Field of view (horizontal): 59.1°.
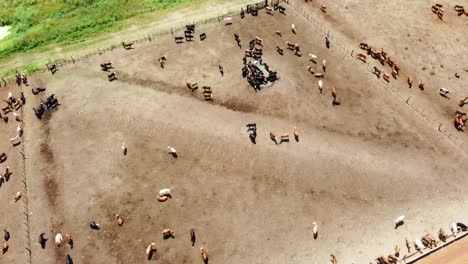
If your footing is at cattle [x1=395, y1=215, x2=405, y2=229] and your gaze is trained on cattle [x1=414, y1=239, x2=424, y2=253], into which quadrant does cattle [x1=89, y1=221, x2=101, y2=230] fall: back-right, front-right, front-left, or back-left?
back-right

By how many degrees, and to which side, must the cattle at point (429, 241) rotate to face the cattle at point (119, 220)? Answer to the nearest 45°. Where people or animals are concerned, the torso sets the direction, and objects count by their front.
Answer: approximately 90° to its right

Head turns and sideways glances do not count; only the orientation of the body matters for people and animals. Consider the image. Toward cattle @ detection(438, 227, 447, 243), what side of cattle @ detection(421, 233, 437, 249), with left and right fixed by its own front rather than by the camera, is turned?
left

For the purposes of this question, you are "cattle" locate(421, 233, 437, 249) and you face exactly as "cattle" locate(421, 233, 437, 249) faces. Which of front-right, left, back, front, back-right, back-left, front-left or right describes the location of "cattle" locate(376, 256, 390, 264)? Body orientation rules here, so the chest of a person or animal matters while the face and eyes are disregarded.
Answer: right

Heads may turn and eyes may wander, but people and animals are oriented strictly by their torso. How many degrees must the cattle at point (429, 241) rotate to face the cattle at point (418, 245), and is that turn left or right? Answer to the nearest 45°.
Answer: approximately 90° to its right

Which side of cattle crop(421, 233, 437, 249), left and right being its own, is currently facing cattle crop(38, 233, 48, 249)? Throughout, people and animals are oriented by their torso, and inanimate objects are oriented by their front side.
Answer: right

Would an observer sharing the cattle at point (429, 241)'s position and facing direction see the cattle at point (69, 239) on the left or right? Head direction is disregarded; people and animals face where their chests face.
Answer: on its right

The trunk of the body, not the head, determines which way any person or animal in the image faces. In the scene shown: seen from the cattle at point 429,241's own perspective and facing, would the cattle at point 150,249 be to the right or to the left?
on its right

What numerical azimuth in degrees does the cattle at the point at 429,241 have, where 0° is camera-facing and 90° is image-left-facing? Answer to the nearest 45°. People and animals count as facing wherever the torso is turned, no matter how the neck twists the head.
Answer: approximately 315°
